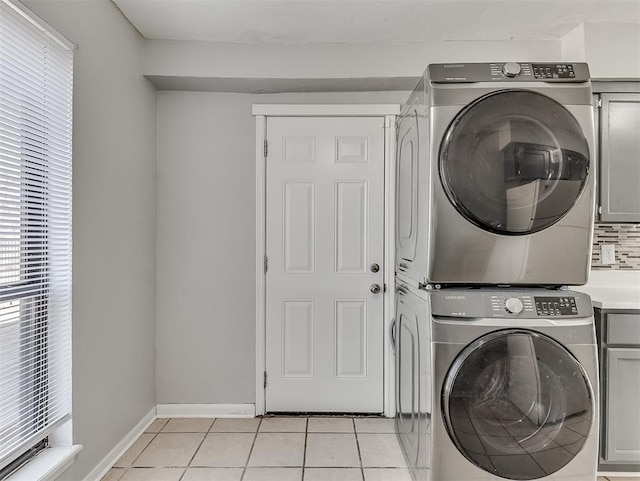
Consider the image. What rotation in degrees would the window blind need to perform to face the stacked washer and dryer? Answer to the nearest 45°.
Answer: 0° — it already faces it

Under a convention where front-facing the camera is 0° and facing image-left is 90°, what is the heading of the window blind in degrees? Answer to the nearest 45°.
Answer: approximately 315°

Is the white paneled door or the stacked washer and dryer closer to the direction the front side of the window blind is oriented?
the stacked washer and dryer

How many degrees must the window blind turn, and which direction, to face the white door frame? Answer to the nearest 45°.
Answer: approximately 45° to its left

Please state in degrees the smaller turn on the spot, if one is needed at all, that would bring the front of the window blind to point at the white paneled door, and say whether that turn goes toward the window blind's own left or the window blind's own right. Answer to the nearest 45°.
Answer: approximately 45° to the window blind's own left

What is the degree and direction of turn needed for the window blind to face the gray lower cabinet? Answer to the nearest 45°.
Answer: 0° — it already faces it
